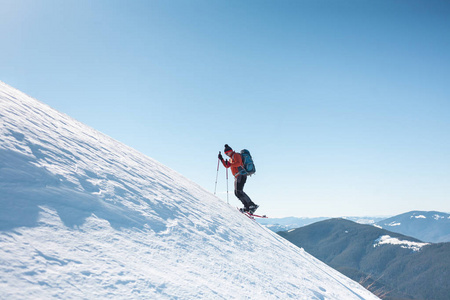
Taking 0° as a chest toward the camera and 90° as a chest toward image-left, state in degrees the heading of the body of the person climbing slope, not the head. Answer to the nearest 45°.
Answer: approximately 90°
